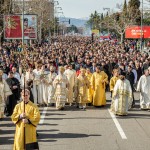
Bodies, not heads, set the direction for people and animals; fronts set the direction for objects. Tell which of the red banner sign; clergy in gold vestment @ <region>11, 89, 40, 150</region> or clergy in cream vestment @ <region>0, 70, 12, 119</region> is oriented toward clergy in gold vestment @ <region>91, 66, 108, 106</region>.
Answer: the red banner sign

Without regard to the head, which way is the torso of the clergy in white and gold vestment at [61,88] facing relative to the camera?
toward the camera

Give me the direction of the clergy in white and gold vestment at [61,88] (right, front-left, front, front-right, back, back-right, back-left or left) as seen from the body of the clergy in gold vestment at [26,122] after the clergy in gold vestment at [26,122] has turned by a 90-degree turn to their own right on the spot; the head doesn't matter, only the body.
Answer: right

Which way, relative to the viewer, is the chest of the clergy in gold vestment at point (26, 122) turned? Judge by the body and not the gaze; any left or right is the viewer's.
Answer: facing the viewer

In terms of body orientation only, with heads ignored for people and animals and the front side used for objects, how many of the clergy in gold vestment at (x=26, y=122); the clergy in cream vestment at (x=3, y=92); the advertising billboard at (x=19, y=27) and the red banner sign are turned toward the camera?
4

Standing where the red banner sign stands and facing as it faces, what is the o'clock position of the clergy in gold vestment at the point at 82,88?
The clergy in gold vestment is roughly at 12 o'clock from the red banner sign.

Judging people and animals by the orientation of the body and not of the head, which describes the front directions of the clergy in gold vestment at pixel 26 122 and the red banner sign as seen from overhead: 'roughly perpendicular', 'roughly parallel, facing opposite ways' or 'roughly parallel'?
roughly parallel

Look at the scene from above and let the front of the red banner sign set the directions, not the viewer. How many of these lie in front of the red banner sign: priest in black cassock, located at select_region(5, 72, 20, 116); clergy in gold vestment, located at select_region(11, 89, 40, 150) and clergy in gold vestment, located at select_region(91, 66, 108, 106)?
3

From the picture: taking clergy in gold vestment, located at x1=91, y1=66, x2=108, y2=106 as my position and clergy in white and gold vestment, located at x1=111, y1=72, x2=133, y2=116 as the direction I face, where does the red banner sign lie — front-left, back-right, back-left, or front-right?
back-left

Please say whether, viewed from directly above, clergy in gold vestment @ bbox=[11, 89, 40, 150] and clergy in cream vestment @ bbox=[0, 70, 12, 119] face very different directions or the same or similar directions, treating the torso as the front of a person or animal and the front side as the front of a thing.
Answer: same or similar directions

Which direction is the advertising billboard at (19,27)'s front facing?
toward the camera

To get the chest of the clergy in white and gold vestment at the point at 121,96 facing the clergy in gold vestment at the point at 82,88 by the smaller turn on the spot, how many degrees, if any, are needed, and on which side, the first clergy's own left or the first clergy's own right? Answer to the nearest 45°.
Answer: approximately 135° to the first clergy's own right

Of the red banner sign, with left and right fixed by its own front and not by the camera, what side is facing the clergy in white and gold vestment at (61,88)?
front

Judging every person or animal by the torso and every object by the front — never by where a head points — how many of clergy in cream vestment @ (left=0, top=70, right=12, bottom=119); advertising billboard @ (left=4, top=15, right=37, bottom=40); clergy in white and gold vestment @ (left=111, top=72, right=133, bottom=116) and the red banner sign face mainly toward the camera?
4

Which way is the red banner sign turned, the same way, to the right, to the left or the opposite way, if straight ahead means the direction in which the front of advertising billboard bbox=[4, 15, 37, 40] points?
the same way
